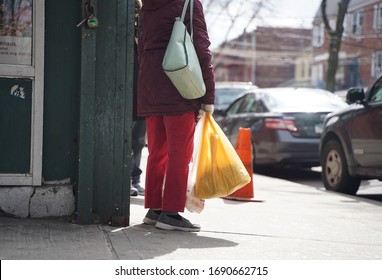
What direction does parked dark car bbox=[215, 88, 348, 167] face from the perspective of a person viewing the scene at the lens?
facing away from the viewer and to the left of the viewer

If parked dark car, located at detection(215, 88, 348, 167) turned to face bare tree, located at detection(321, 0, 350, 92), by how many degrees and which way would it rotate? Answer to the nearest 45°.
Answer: approximately 45° to its right

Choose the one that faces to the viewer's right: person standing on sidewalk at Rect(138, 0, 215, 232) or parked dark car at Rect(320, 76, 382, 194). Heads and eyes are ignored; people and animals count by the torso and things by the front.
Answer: the person standing on sidewalk

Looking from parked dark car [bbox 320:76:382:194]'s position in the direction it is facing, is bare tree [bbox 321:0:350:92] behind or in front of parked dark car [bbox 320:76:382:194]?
in front

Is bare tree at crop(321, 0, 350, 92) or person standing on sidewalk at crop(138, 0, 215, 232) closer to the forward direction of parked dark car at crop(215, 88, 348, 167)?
the bare tree

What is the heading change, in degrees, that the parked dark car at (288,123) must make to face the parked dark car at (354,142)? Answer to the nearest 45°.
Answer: approximately 135° to its left

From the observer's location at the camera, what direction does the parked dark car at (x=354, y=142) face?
facing away from the viewer and to the left of the viewer

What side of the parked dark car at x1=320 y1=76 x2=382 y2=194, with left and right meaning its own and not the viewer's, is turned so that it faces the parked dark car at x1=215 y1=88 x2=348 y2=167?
front

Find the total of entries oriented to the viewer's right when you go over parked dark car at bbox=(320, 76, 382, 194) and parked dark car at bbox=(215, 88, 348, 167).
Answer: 0

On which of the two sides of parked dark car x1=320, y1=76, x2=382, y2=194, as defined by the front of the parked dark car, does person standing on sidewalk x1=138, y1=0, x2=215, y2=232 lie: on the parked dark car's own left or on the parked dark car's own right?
on the parked dark car's own left

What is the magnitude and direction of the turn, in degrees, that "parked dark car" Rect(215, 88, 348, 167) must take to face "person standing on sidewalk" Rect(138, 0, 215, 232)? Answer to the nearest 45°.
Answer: approximately 135° to its left
